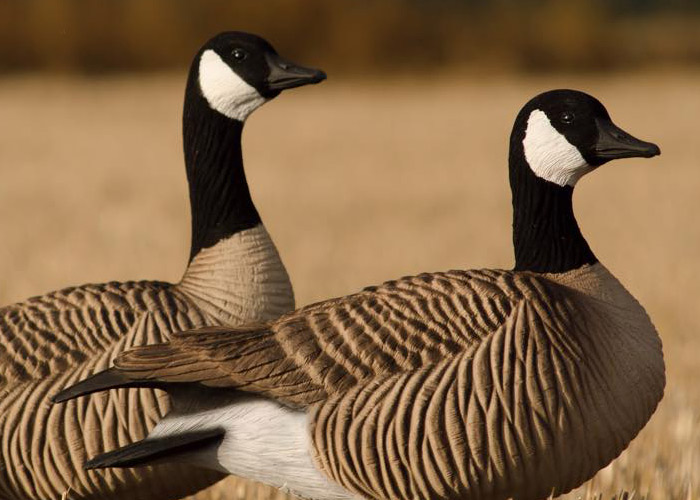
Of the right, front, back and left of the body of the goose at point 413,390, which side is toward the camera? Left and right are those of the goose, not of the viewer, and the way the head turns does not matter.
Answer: right

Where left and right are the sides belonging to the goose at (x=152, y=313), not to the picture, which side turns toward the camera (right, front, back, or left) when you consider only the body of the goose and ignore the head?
right

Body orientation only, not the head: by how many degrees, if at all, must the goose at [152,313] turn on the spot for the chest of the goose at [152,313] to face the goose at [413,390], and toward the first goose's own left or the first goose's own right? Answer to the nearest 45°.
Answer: approximately 45° to the first goose's own right

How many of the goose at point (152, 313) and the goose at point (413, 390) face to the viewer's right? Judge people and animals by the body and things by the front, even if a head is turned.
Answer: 2
